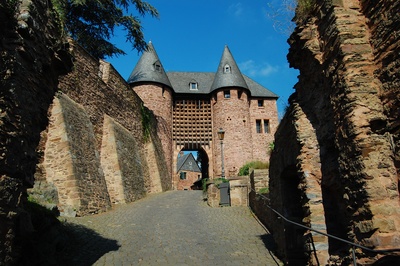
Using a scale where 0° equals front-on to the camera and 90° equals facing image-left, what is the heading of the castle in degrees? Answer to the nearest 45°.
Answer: approximately 0°

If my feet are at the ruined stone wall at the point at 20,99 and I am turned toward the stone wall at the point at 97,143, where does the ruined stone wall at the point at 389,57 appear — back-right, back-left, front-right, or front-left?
back-right

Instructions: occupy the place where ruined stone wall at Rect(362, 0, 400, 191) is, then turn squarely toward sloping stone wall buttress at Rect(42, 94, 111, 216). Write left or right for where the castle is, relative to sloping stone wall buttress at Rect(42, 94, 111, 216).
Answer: right

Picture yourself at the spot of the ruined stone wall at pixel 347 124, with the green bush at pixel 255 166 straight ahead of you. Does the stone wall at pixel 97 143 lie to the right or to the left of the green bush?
left

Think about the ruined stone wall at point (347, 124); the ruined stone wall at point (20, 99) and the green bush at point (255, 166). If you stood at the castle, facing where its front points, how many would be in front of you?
3

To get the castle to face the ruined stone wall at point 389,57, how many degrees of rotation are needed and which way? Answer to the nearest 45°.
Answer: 0° — it already faces it

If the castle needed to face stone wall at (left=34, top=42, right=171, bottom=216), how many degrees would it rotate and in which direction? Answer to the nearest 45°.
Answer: approximately 45° to its right

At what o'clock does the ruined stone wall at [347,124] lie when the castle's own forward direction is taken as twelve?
The ruined stone wall is roughly at 12 o'clock from the castle.
